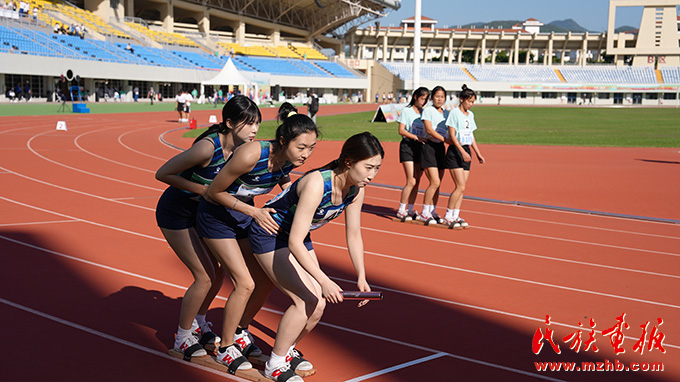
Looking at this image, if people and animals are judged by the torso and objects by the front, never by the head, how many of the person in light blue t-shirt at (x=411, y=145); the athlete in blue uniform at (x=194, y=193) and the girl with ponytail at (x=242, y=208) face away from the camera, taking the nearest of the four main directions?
0

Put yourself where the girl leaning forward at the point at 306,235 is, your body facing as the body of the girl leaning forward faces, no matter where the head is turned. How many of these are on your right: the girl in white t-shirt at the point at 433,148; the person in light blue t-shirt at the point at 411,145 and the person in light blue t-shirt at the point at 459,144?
0

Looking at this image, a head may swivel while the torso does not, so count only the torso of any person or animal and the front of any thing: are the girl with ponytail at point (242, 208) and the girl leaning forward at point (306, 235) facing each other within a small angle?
no

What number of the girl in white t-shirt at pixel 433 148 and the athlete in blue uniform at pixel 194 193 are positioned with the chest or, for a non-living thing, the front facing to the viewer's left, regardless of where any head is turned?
0

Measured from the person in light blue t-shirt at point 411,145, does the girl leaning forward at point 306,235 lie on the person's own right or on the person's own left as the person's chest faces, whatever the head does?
on the person's own right

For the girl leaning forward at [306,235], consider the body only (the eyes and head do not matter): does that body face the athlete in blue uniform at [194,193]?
no

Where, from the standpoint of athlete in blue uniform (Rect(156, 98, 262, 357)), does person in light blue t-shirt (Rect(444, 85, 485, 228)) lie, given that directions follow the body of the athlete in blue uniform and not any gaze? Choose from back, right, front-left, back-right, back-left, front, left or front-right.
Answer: left

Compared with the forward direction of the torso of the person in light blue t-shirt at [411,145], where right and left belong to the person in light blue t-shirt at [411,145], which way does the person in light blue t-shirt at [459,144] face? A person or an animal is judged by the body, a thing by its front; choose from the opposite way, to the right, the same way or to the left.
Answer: the same way

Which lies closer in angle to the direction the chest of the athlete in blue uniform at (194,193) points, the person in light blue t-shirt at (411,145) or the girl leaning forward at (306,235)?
the girl leaning forward

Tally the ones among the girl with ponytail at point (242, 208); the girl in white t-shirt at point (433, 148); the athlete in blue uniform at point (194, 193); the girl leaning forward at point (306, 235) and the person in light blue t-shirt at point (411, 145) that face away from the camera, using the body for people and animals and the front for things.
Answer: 0

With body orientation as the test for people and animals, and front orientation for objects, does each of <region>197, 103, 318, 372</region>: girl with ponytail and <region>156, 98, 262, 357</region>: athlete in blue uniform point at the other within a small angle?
no

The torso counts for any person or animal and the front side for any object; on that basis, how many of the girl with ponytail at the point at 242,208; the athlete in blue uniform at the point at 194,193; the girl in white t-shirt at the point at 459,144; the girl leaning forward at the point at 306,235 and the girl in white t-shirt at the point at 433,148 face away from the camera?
0

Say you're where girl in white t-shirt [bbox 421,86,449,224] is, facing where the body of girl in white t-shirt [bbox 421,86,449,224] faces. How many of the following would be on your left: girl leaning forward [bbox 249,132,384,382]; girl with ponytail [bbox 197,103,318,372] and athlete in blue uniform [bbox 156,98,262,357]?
0

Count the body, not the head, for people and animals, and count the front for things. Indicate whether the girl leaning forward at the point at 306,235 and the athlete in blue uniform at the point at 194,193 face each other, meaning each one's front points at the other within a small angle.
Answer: no

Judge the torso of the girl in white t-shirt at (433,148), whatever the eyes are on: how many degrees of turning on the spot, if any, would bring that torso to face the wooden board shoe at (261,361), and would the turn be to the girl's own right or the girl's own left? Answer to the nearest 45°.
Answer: approximately 45° to the girl's own right

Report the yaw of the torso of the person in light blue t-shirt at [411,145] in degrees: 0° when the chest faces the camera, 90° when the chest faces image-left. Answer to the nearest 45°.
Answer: approximately 315°

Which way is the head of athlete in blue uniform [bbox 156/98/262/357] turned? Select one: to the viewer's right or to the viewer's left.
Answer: to the viewer's right
